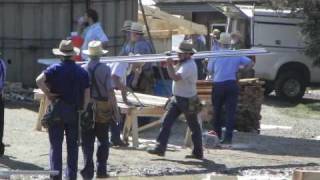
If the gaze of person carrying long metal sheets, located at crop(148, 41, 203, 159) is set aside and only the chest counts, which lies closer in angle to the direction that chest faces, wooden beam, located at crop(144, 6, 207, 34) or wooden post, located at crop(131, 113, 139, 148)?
the wooden post

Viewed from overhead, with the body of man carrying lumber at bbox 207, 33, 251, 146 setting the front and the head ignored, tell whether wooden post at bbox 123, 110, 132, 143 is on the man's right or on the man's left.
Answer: on the man's left

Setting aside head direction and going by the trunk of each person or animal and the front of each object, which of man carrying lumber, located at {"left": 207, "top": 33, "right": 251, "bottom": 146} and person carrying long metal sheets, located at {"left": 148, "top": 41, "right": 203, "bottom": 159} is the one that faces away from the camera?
man carrying lumber, located at {"left": 207, "top": 33, "right": 251, "bottom": 146}

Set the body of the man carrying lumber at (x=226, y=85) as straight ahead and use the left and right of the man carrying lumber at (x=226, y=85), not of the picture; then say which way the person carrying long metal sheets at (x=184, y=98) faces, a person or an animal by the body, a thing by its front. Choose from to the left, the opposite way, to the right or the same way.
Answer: to the left

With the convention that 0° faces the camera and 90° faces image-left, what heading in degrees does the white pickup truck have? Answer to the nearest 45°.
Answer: approximately 270°

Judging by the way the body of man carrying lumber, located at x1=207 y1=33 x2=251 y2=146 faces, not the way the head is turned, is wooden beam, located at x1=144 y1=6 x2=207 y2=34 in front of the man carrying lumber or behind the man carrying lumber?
in front

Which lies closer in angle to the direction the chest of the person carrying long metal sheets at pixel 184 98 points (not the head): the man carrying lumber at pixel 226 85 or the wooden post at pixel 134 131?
the wooden post

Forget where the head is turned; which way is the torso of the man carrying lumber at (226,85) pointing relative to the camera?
away from the camera

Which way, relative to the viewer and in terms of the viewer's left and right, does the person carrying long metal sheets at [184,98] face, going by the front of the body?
facing to the left of the viewer

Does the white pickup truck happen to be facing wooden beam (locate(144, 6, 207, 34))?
no

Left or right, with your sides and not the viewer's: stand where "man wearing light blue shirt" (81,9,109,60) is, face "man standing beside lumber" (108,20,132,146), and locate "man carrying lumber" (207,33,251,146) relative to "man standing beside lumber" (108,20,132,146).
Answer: left
